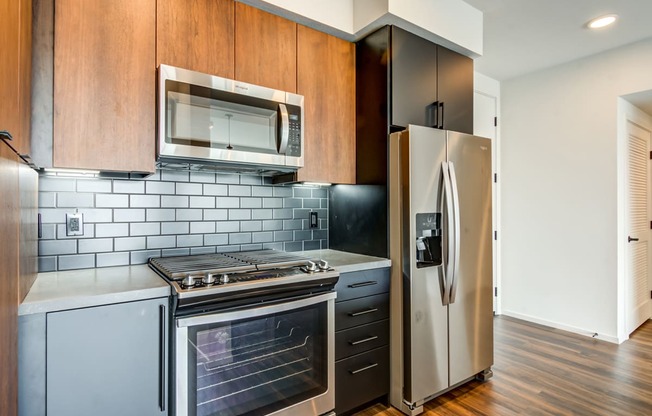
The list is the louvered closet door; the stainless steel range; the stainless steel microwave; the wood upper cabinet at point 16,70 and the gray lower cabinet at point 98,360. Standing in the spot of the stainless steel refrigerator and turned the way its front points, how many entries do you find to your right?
4

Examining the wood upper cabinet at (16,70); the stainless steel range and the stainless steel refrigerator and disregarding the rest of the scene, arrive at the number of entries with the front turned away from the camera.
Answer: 0

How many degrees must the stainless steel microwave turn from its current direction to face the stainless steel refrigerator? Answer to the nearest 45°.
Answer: approximately 45° to its left

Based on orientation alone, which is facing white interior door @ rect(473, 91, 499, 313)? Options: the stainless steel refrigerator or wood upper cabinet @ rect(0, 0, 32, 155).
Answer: the wood upper cabinet

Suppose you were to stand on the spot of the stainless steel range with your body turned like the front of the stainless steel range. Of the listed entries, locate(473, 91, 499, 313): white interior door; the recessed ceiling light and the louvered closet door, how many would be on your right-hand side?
0

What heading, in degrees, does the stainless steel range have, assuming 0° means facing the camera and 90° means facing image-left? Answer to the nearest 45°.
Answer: approximately 315°

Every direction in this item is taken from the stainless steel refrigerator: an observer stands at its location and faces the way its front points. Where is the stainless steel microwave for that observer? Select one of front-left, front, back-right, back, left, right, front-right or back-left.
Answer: right

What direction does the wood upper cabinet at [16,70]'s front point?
to the viewer's right

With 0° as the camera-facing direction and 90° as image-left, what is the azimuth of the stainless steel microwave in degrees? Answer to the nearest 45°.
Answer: approximately 315°

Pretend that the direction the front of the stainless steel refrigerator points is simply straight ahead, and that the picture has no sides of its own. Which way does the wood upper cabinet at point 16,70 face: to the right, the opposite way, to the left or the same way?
to the left

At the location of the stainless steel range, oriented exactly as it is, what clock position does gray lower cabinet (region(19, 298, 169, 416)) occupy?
The gray lower cabinet is roughly at 4 o'clock from the stainless steel range.

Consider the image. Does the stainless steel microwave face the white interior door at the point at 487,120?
no

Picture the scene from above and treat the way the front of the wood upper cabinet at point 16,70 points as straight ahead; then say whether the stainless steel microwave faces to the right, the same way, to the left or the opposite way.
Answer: to the right

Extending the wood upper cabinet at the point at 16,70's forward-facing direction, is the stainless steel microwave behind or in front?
in front

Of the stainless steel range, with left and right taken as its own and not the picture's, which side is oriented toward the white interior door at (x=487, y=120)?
left

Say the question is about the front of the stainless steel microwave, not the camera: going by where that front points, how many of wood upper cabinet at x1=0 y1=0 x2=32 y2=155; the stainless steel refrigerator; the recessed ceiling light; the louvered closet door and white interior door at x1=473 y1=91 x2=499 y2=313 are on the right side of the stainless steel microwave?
1

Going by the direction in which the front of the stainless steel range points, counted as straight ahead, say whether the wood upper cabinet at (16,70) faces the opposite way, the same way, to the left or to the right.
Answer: to the left

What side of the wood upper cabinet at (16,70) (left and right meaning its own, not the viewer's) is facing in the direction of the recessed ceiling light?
front

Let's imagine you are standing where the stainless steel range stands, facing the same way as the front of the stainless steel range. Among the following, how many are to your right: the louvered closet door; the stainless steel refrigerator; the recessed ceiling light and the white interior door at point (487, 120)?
0

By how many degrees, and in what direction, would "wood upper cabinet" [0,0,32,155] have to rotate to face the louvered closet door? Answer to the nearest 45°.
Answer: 0° — it already faces it
